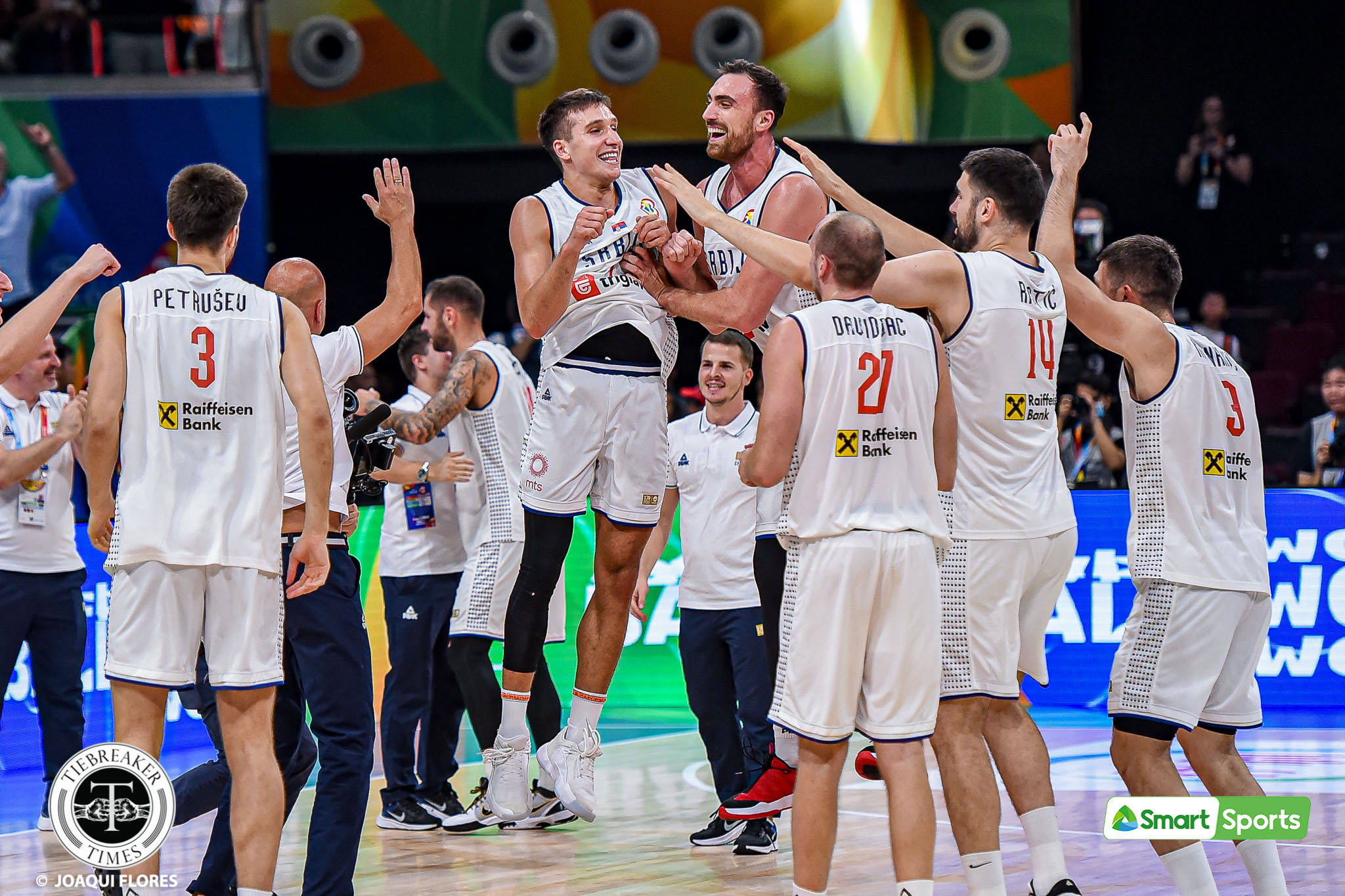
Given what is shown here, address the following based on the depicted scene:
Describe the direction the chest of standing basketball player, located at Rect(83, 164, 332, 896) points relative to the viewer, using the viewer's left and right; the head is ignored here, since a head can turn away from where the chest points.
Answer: facing away from the viewer

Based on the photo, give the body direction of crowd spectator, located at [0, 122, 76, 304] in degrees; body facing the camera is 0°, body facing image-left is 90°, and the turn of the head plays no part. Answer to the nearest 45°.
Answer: approximately 0°

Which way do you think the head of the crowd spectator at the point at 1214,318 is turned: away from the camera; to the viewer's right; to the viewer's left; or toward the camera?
toward the camera

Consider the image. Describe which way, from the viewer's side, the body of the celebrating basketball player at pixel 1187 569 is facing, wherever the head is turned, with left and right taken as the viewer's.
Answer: facing away from the viewer and to the left of the viewer

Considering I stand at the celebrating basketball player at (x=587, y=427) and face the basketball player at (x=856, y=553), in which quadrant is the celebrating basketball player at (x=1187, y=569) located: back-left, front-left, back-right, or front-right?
front-left

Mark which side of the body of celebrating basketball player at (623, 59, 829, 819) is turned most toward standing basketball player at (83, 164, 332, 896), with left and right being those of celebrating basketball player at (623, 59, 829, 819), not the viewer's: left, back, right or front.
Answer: front

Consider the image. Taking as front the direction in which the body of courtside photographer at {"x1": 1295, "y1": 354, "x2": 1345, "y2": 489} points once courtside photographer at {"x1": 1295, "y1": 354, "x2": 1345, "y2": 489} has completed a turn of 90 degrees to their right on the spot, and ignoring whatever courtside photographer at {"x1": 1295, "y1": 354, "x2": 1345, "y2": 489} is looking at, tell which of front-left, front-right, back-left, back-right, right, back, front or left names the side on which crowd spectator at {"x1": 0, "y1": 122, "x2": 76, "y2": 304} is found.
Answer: front

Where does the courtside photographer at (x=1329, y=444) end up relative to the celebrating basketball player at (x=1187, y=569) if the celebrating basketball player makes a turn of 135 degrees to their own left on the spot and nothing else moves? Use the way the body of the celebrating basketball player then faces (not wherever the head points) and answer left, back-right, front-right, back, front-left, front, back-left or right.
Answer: back

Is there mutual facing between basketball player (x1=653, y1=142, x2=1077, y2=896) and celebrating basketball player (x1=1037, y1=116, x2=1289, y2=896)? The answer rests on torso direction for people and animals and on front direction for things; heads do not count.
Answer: no

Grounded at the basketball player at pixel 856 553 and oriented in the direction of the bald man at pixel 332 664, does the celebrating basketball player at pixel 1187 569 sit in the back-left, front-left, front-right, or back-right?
back-right

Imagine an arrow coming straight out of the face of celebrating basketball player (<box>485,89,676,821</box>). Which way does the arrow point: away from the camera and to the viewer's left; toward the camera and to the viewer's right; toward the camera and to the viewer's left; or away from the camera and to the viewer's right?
toward the camera and to the viewer's right

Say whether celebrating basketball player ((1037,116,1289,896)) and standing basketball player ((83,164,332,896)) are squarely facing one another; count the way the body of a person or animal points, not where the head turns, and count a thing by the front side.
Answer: no

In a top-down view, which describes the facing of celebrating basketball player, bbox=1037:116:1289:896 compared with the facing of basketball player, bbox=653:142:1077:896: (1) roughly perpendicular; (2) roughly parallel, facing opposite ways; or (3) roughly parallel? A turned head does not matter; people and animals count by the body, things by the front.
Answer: roughly parallel

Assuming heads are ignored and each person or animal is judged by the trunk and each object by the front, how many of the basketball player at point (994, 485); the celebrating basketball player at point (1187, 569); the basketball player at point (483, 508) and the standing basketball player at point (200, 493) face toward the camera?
0

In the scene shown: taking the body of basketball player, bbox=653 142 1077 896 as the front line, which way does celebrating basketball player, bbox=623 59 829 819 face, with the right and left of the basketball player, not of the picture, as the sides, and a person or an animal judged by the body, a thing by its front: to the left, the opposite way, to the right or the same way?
to the left

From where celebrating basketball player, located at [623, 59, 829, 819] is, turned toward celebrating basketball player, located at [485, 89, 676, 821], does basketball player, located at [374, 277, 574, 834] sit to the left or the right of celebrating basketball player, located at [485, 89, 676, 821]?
right

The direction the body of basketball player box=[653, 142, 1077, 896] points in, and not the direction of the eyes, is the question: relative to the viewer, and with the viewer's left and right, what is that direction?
facing away from the viewer and to the left of the viewer

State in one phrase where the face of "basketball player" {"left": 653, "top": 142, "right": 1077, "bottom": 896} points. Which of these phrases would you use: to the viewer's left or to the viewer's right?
to the viewer's left

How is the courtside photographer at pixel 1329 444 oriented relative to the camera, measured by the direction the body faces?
toward the camera

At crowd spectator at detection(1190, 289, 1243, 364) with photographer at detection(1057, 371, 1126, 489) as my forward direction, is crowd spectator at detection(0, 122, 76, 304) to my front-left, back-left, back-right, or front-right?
front-right

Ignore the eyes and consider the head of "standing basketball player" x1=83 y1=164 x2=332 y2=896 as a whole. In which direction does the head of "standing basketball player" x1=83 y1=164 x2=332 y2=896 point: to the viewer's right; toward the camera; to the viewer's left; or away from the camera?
away from the camera

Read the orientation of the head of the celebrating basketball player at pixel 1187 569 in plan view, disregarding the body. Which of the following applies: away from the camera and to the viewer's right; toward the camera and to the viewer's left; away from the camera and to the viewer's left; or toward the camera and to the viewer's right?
away from the camera and to the viewer's left
